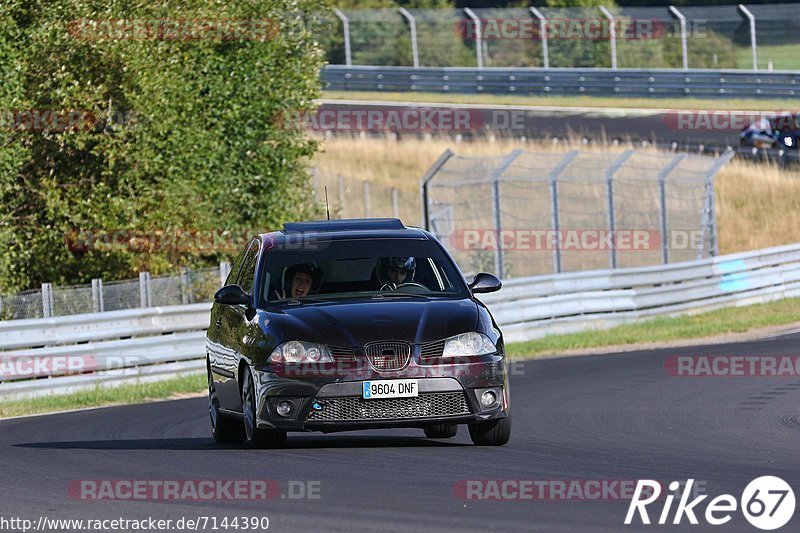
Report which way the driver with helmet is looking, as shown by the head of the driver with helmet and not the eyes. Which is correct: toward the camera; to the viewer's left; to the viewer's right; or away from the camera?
toward the camera

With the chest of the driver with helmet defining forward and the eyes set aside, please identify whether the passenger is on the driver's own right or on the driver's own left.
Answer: on the driver's own right

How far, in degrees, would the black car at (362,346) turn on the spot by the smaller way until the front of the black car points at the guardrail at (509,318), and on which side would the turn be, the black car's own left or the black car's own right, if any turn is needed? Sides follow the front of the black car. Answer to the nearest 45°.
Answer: approximately 180°

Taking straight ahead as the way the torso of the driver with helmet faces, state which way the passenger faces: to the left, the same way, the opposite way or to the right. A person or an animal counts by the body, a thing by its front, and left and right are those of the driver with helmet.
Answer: the same way

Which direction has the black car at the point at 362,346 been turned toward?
toward the camera

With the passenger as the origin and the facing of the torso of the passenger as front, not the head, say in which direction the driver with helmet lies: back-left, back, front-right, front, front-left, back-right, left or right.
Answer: left

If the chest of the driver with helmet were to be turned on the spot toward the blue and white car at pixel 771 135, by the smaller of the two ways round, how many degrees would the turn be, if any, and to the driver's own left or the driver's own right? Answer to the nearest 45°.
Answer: approximately 180°

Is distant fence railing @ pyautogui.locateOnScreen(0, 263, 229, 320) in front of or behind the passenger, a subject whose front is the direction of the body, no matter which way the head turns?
behind

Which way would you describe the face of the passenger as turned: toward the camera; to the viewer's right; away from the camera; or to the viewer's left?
toward the camera

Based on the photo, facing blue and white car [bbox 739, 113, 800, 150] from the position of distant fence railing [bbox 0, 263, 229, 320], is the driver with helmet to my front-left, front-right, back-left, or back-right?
back-right

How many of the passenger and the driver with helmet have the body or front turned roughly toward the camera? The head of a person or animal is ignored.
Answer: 2

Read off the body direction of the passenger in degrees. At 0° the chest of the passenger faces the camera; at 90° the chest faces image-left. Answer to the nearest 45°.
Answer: approximately 0°

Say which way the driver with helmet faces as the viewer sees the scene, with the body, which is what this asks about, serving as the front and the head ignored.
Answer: toward the camera
